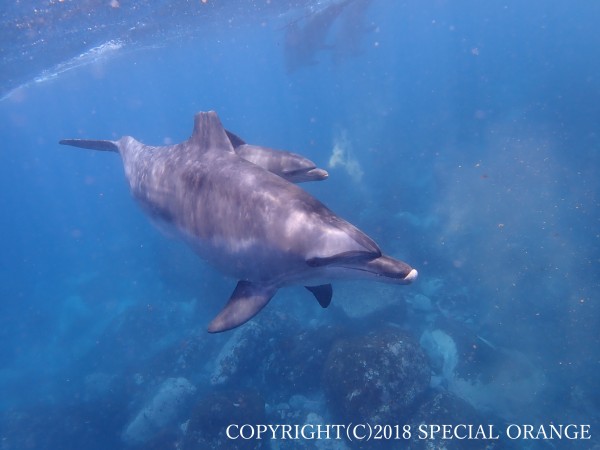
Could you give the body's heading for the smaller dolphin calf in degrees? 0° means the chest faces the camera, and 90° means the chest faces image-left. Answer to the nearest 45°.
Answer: approximately 270°

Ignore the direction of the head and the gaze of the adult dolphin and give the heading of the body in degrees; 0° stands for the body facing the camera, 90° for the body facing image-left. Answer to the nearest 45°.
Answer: approximately 315°
